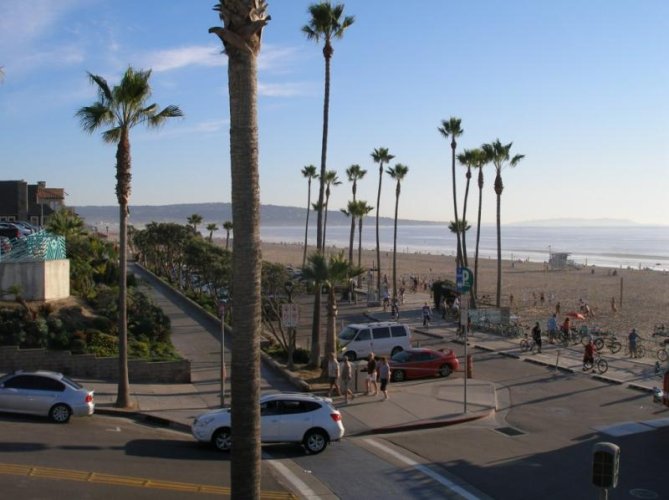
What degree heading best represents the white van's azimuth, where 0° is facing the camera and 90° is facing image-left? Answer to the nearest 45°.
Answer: approximately 45°

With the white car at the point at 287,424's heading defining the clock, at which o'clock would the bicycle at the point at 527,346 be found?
The bicycle is roughly at 4 o'clock from the white car.

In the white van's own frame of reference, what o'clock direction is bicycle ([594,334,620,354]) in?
The bicycle is roughly at 7 o'clock from the white van.

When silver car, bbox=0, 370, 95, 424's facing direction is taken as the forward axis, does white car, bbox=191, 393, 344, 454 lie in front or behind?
behind

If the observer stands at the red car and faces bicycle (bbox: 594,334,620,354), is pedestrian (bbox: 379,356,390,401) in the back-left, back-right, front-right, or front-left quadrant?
back-right

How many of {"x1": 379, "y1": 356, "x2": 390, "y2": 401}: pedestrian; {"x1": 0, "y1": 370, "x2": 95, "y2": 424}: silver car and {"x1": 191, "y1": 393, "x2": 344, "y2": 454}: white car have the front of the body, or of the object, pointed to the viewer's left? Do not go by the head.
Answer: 2

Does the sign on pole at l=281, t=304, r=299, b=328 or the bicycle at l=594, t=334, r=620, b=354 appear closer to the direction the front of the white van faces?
the sign on pole

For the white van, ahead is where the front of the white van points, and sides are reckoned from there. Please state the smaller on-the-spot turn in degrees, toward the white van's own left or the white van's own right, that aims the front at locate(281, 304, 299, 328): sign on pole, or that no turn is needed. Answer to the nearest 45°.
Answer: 0° — it already faces it
